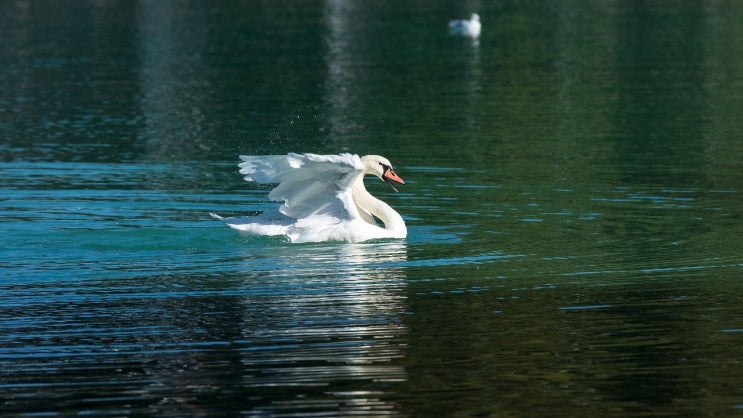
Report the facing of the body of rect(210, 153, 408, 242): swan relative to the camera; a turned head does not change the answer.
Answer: to the viewer's right
